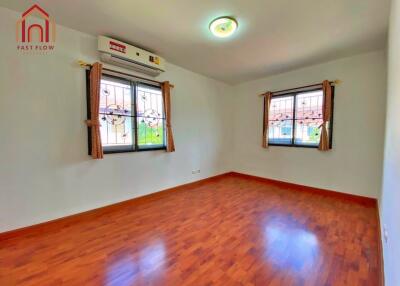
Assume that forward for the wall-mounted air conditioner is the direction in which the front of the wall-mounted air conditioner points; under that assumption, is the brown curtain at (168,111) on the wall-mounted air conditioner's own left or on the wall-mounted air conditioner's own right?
on the wall-mounted air conditioner's own left

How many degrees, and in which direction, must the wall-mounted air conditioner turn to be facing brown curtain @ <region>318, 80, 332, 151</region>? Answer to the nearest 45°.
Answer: approximately 45° to its left

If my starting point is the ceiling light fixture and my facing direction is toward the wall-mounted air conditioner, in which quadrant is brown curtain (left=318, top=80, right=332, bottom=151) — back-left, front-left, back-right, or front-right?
back-right

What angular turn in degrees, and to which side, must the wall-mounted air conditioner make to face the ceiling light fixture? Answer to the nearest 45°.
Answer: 0° — it already faces it

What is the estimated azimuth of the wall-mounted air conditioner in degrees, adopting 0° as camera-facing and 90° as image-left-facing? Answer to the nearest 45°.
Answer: approximately 315°

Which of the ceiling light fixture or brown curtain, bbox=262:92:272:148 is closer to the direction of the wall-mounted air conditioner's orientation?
the ceiling light fixture
